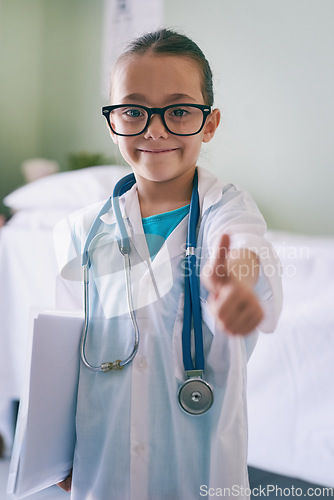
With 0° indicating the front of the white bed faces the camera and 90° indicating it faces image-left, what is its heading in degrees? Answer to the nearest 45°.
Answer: approximately 315°

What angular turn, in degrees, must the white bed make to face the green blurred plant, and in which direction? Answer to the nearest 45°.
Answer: approximately 180°

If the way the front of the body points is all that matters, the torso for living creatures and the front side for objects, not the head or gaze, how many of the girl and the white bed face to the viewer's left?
0

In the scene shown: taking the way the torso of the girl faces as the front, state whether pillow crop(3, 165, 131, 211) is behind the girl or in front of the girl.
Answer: behind

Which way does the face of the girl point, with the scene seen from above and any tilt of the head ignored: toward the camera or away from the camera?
toward the camera

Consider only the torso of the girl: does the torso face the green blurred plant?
no

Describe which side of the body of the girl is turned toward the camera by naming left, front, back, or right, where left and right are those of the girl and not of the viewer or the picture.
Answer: front
